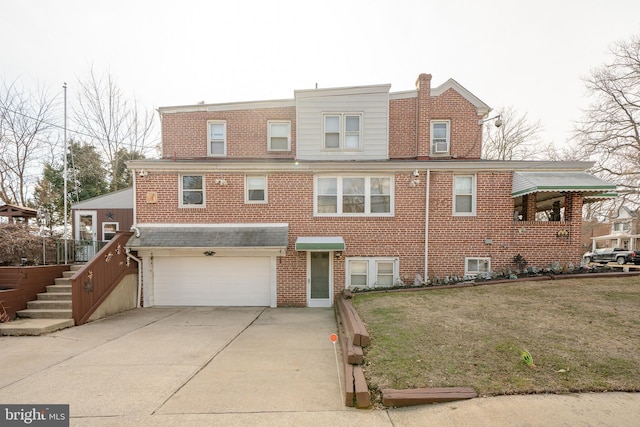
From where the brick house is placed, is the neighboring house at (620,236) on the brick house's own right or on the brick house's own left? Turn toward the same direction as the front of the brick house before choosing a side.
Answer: on the brick house's own left

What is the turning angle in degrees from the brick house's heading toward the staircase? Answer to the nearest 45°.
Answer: approximately 135° to its right

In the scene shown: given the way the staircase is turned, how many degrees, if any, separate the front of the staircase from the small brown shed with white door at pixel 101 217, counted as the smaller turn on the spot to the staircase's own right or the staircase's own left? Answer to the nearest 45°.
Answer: approximately 180°

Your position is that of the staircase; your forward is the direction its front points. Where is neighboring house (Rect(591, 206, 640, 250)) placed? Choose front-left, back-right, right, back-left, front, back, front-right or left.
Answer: left

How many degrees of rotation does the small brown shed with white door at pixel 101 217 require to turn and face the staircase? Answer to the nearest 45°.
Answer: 0° — it already faces it

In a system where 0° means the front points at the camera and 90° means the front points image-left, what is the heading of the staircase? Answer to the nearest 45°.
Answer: approximately 0°
